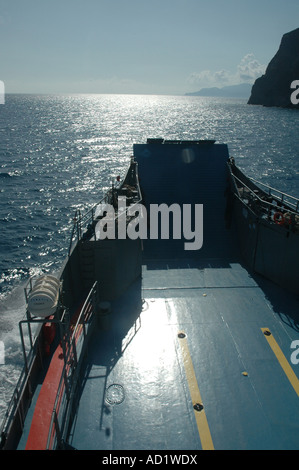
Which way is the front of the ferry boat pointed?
away from the camera
